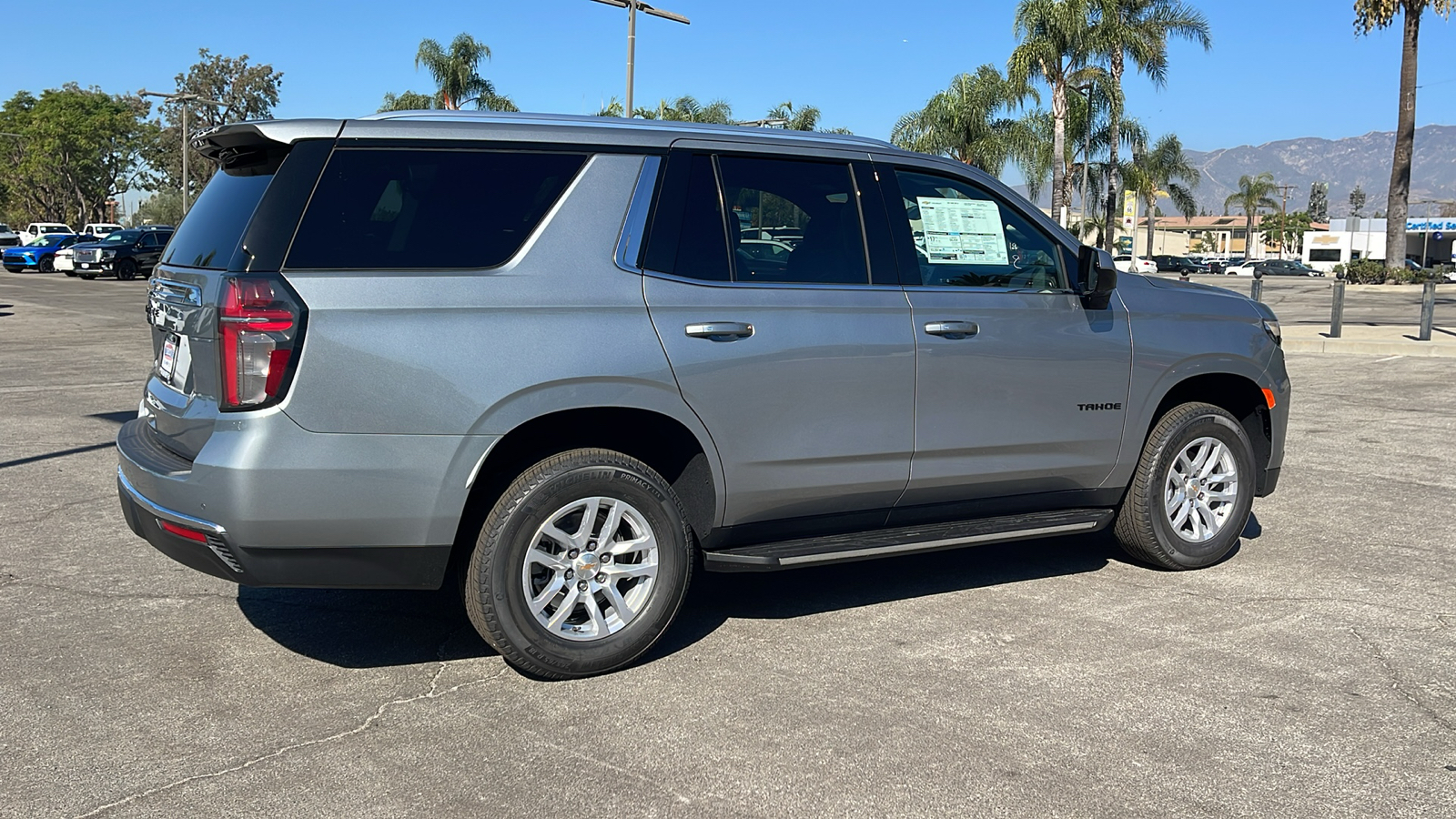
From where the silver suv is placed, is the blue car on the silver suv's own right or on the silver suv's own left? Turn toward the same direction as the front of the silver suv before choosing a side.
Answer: on the silver suv's own left

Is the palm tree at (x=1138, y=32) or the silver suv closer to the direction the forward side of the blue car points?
the silver suv

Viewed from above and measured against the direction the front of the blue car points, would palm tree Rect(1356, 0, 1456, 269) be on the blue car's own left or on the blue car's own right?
on the blue car's own left

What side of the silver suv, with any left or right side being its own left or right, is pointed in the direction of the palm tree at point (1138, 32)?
front

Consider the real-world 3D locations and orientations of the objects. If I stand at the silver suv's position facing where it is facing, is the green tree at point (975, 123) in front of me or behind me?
in front

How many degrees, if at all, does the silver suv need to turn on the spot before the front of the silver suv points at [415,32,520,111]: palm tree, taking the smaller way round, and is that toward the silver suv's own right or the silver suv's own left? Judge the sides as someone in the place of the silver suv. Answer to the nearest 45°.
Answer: approximately 45° to the silver suv's own left

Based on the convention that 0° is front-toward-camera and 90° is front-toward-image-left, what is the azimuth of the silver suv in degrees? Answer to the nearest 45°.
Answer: approximately 225°

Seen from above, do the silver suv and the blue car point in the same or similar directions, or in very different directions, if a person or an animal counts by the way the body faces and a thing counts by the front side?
very different directions

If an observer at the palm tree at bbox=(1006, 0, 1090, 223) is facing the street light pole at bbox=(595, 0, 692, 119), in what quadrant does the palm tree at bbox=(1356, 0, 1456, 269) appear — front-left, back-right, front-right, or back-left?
back-left
